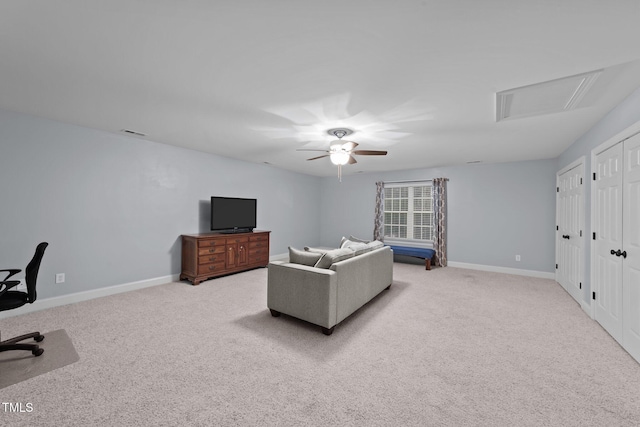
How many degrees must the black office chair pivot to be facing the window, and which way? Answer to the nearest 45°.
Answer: approximately 180°

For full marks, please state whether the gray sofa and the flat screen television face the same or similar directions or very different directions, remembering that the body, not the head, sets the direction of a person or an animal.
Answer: very different directions

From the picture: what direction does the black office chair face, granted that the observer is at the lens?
facing to the left of the viewer

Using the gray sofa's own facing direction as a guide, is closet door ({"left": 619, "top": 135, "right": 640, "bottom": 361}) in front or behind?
behind

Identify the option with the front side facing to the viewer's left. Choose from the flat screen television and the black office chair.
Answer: the black office chair

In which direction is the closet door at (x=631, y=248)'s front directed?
to the viewer's left

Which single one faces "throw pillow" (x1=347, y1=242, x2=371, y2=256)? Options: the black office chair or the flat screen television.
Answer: the flat screen television

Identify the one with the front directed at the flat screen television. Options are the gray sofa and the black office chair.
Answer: the gray sofa

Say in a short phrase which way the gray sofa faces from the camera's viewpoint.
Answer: facing away from the viewer and to the left of the viewer
